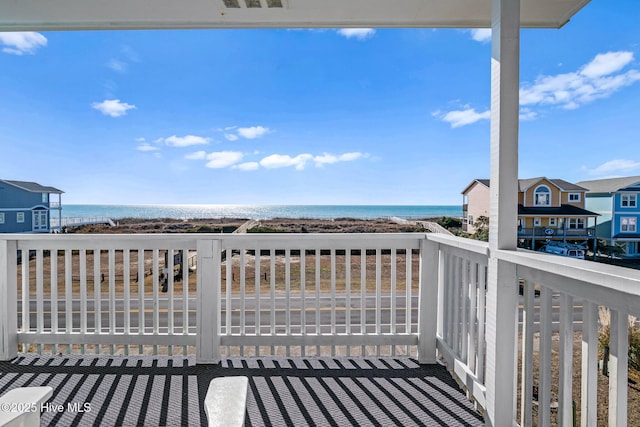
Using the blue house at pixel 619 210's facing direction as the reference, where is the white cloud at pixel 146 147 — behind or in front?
behind

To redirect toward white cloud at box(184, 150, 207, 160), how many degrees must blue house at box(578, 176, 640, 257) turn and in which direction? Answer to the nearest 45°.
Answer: approximately 135° to its right
